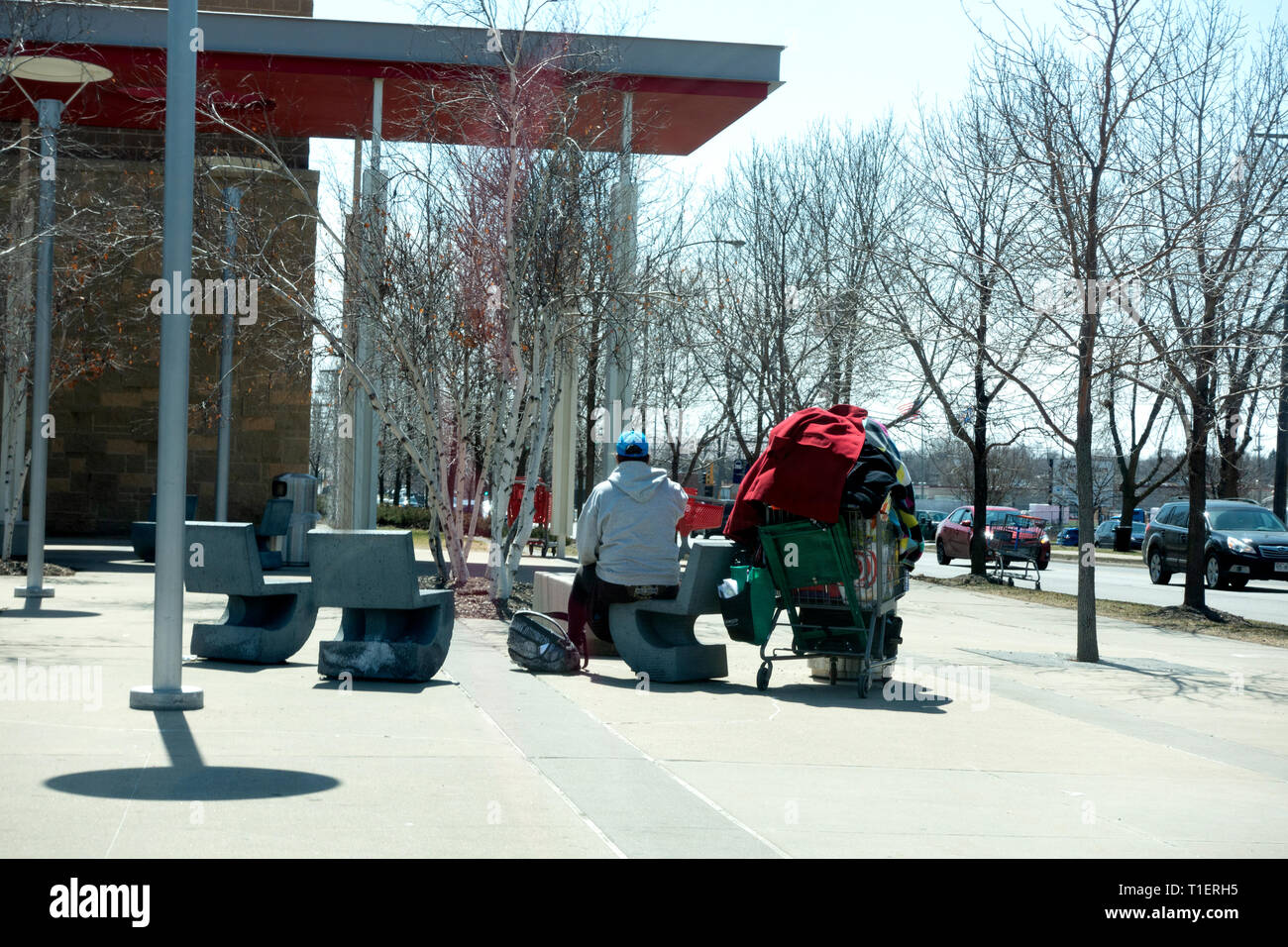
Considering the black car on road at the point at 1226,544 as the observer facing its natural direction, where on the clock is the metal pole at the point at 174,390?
The metal pole is roughly at 2 o'clock from the black car on road.

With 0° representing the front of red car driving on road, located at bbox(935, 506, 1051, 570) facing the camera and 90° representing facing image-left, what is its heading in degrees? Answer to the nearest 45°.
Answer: approximately 315°

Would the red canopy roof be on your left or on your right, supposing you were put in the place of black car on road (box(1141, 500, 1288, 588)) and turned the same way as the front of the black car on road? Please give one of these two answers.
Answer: on your right

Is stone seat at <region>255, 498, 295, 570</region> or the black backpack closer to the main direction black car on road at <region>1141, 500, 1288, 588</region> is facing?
the black backpack

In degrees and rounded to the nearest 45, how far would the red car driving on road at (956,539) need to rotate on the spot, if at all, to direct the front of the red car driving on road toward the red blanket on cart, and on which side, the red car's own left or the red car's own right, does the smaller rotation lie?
approximately 45° to the red car's own right

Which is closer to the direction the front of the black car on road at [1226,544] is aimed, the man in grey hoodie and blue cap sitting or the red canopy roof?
the man in grey hoodie and blue cap sitting

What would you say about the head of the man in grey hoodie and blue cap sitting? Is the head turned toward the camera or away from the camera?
away from the camera

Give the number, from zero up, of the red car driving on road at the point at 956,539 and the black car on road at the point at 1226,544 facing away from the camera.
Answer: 0

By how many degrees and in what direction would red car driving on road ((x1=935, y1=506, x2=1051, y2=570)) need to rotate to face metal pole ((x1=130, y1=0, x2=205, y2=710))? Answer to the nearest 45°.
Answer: approximately 45° to its right

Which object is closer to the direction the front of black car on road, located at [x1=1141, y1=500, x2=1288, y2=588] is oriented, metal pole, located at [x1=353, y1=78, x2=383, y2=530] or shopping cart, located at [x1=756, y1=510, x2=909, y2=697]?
the shopping cart

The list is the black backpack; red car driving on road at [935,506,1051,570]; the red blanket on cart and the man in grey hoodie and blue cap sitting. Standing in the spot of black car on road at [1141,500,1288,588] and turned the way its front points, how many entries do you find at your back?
1

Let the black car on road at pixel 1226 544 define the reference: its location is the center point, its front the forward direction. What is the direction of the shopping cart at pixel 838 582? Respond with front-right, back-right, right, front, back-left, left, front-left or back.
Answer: front-right

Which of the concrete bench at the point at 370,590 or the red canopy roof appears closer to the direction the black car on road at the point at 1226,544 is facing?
the concrete bench

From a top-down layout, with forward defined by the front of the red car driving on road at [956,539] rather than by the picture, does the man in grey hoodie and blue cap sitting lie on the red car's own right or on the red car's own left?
on the red car's own right
